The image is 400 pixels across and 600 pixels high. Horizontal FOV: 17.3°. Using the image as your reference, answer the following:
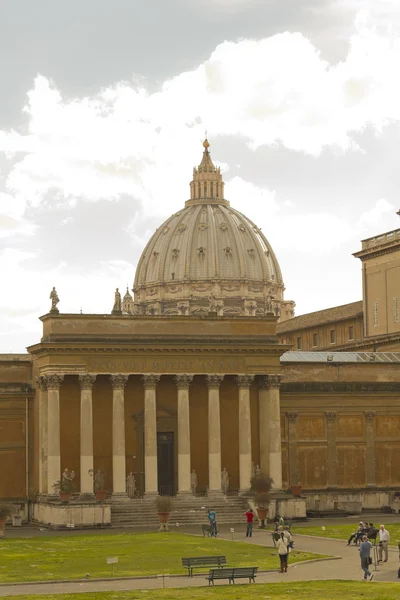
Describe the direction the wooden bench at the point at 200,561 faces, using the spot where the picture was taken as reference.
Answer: facing the viewer
